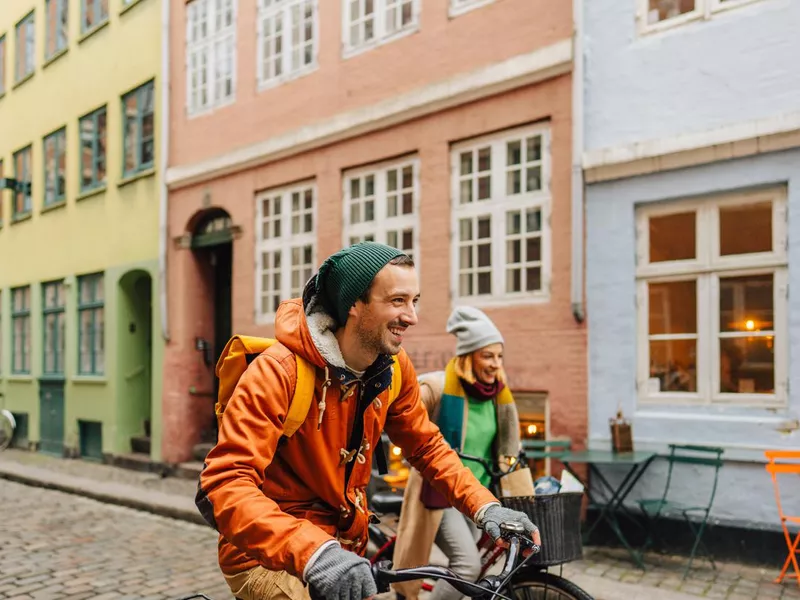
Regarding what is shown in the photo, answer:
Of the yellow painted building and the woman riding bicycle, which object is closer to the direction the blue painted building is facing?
the woman riding bicycle

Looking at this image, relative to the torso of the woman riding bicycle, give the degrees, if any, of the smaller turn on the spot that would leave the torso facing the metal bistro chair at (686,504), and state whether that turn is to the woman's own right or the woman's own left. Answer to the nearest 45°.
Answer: approximately 90° to the woman's own left

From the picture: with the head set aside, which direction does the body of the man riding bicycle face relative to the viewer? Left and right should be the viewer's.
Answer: facing the viewer and to the right of the viewer

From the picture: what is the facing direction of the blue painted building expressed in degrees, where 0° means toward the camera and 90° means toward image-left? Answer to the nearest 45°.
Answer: approximately 45°

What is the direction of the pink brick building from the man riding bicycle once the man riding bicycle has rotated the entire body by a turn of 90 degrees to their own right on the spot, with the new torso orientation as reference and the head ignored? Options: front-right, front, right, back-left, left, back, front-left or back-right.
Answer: back-right

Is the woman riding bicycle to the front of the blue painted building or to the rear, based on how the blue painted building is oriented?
to the front

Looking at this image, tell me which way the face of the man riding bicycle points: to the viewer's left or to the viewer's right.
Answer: to the viewer's right

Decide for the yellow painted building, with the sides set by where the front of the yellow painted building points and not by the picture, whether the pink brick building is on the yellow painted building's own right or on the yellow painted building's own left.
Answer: on the yellow painted building's own left

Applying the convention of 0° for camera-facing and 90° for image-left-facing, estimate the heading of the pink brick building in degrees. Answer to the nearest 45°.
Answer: approximately 45°
